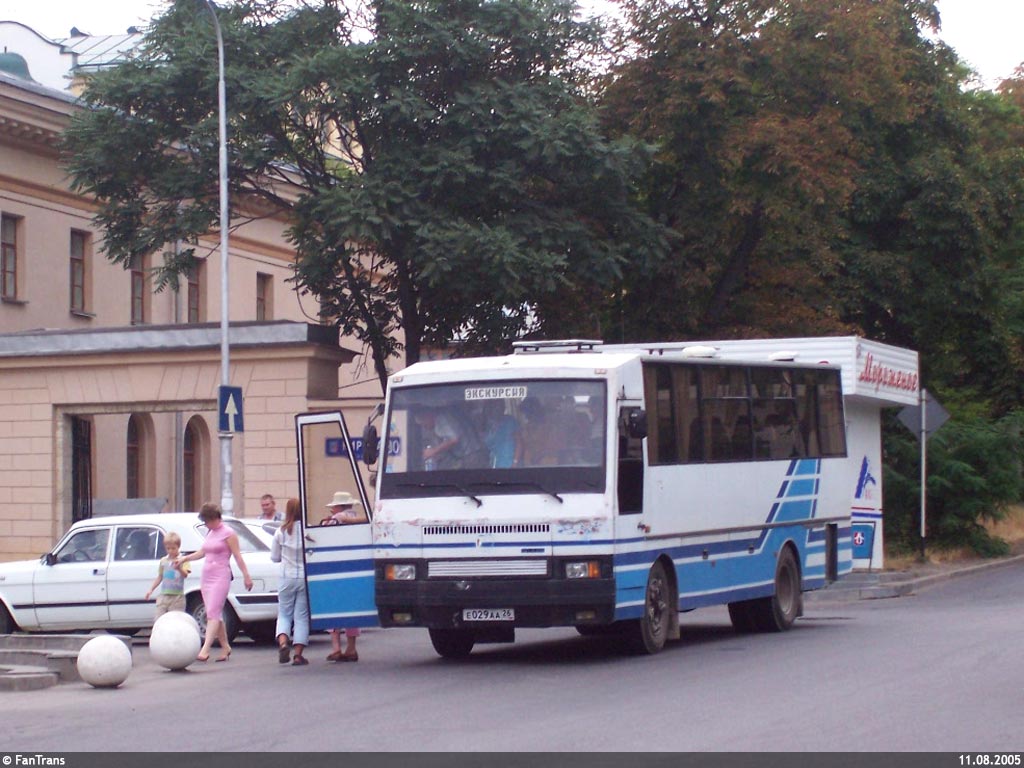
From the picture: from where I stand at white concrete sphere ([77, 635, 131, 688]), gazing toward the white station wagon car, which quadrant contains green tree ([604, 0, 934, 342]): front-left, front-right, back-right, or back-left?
front-right

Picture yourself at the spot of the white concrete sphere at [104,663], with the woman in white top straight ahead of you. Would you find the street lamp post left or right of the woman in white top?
left

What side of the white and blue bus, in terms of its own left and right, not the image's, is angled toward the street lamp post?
right

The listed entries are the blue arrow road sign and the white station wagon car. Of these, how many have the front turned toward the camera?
1

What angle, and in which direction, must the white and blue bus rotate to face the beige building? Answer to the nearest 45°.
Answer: approximately 90° to its right

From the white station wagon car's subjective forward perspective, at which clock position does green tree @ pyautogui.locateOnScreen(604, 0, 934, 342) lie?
The green tree is roughly at 5 o'clock from the white station wagon car.

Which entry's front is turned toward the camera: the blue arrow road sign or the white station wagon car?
the blue arrow road sign

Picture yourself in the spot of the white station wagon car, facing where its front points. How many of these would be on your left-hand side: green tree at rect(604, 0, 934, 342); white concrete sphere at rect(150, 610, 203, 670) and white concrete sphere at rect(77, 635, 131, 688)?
2

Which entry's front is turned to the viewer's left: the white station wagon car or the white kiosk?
the white station wagon car

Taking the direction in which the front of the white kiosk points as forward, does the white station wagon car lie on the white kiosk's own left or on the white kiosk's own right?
on the white kiosk's own right

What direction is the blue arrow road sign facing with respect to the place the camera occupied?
facing the viewer

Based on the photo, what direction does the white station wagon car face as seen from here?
to the viewer's left

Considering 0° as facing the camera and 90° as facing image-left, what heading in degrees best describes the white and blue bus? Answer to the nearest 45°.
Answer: approximately 45°

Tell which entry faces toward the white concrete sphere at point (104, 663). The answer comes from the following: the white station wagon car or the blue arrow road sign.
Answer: the blue arrow road sign

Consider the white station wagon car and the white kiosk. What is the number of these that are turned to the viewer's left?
1

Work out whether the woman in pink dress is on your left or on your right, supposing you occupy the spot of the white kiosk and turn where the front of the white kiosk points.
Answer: on your right
